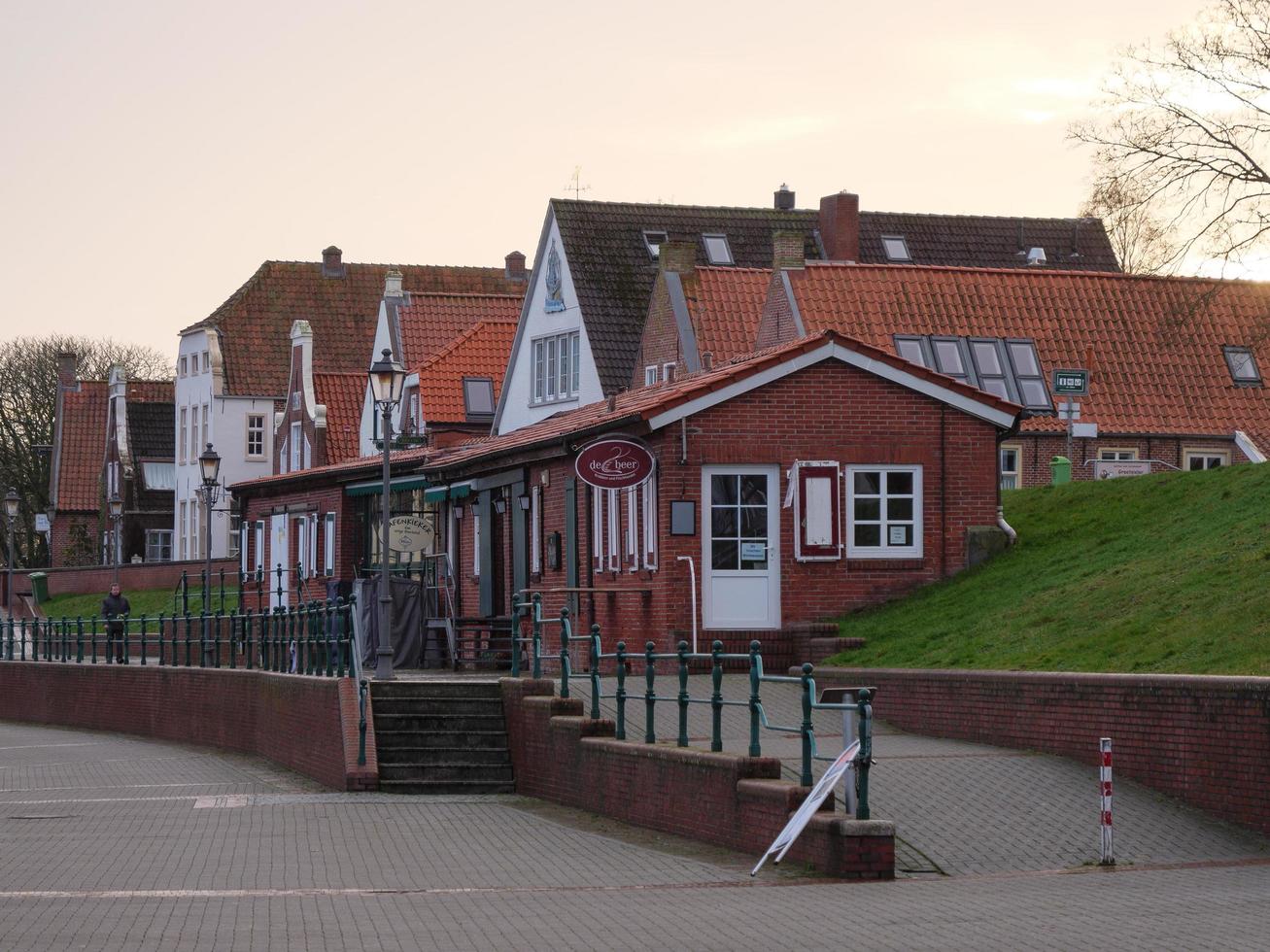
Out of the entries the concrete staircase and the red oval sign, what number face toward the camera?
2

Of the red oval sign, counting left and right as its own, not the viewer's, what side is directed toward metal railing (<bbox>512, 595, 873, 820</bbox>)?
front

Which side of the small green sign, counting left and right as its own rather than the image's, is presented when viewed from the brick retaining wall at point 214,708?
front

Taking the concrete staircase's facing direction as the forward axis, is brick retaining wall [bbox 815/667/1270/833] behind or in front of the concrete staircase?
in front

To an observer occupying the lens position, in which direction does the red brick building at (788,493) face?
facing the viewer and to the left of the viewer

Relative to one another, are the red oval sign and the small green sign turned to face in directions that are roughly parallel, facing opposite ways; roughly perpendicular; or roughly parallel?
roughly parallel

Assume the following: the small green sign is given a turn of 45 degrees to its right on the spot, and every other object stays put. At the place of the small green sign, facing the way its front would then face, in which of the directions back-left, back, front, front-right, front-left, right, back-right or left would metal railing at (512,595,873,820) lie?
front-left

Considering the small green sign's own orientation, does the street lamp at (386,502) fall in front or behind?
in front

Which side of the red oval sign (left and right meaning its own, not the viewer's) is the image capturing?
front

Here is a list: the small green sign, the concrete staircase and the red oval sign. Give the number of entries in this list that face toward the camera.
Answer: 3

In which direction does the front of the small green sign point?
toward the camera

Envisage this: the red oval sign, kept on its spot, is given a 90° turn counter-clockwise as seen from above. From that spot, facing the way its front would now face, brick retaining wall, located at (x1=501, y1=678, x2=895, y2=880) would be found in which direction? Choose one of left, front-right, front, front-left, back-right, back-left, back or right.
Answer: right

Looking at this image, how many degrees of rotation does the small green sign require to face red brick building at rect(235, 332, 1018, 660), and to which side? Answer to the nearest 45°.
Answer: approximately 45° to its right

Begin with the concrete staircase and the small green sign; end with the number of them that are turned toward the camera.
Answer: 2
